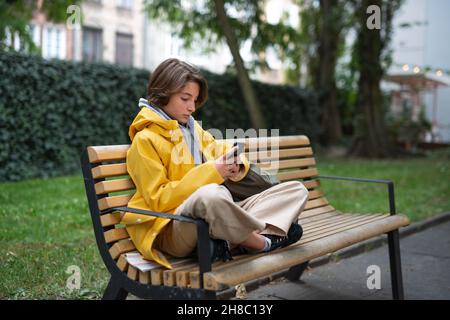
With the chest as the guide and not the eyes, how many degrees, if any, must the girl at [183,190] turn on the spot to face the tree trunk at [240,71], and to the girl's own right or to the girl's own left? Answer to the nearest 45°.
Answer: approximately 135° to the girl's own left

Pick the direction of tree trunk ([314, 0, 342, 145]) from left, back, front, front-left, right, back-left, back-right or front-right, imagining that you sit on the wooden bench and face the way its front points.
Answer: back-left

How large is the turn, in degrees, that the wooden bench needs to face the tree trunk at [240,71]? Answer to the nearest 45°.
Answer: approximately 135° to its left

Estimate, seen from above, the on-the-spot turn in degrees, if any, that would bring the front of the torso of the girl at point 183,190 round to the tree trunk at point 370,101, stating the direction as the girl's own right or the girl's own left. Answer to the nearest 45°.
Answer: approximately 135° to the girl's own left

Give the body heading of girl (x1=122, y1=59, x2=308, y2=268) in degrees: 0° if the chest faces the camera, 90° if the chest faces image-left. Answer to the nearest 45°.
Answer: approximately 315°

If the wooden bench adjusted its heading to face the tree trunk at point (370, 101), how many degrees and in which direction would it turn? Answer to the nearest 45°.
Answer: approximately 135° to its left
